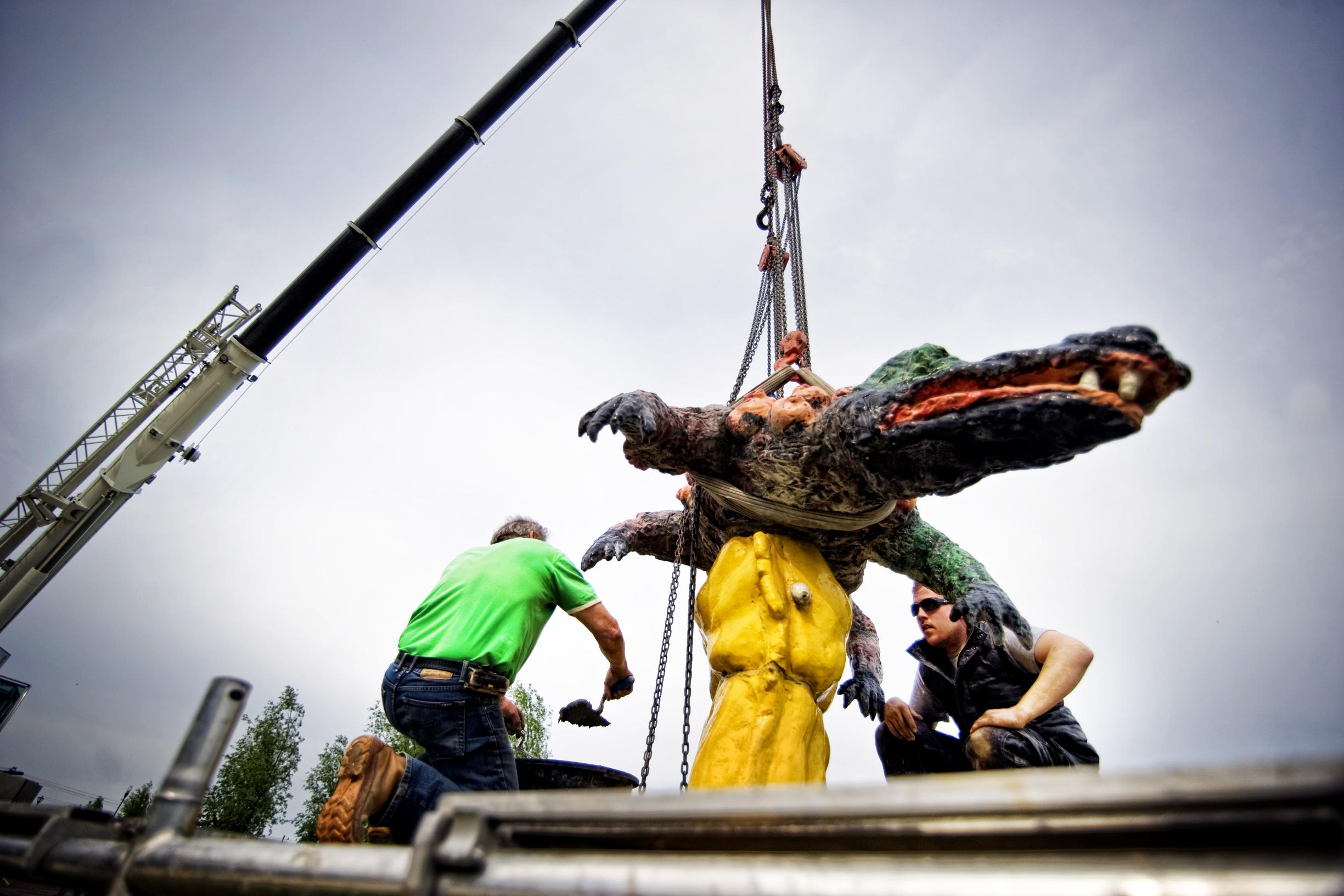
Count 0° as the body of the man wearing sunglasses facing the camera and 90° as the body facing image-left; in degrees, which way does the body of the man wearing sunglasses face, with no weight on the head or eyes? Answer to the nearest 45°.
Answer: approximately 45°

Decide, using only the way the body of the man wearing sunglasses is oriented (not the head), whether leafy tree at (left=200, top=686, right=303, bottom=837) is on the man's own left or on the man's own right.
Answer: on the man's own right

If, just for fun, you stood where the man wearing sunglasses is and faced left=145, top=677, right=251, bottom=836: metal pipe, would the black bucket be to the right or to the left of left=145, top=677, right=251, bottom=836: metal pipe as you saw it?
right

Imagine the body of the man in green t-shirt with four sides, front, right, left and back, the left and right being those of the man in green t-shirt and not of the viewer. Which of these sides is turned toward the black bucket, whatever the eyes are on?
front

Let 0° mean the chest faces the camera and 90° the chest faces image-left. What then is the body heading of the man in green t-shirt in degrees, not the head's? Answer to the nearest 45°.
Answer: approximately 225°

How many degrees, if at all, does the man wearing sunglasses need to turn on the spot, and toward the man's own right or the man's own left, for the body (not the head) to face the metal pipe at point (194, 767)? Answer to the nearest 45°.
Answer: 0° — they already face it

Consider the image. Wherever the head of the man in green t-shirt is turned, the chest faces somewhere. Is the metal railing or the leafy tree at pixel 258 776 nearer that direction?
the leafy tree

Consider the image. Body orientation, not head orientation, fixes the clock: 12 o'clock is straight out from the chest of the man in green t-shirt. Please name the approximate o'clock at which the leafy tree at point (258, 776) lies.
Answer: The leafy tree is roughly at 10 o'clock from the man in green t-shirt.

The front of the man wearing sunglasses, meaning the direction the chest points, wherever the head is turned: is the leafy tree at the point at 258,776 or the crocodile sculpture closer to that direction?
the crocodile sculpture

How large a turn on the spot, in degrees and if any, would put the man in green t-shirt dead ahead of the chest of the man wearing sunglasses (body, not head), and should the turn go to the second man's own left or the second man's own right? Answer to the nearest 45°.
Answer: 0° — they already face them

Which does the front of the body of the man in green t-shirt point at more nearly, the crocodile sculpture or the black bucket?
the black bucket

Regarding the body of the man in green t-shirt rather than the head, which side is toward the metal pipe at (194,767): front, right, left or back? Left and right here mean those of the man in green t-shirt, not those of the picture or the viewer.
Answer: back
